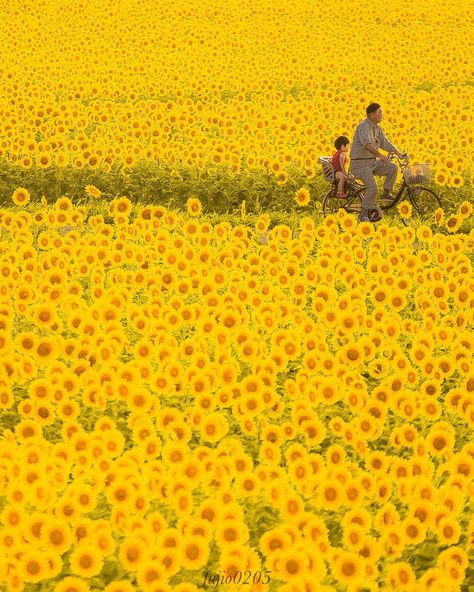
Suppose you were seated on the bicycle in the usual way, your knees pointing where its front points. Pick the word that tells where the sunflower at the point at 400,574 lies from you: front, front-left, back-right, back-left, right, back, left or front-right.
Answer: right

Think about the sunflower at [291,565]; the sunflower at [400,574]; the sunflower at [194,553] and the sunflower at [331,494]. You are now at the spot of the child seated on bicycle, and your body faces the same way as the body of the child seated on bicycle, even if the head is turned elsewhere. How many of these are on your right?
4

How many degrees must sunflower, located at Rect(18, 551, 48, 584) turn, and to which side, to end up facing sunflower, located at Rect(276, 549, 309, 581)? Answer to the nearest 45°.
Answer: approximately 90° to its left

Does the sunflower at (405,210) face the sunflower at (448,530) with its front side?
yes

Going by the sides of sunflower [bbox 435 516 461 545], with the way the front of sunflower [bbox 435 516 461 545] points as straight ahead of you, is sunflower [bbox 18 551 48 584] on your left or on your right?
on your right

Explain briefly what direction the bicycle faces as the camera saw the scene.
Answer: facing to the right of the viewer

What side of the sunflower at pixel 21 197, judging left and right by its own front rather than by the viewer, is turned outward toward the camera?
front

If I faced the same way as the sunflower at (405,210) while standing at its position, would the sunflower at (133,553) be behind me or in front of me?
in front

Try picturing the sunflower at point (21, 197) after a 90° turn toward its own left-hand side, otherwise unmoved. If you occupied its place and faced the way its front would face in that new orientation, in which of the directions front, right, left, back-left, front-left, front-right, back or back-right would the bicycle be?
front

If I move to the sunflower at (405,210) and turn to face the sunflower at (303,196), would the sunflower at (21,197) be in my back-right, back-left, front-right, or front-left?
front-left

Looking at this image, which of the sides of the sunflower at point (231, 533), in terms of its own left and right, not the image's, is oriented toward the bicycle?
back

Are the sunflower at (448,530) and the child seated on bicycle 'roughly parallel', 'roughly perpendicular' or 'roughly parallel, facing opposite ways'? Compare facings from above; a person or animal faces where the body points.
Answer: roughly perpendicular

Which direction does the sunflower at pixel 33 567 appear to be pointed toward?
toward the camera

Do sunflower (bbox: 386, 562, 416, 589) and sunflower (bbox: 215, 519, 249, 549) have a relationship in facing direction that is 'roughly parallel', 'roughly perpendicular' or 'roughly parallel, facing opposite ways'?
roughly parallel

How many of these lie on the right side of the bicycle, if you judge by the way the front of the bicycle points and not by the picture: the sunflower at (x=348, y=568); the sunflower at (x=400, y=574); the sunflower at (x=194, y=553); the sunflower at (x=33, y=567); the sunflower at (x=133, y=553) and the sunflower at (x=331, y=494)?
6

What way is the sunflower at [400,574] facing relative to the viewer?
toward the camera

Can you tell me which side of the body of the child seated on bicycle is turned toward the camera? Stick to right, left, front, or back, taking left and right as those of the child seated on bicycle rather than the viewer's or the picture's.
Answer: right

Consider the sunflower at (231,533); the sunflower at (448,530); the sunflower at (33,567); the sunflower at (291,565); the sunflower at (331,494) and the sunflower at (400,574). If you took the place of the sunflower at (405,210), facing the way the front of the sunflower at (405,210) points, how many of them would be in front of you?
6

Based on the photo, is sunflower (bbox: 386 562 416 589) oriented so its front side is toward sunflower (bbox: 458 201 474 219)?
no

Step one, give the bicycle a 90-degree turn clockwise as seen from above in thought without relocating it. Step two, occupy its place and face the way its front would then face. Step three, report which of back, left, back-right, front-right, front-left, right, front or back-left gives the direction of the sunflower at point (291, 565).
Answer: front

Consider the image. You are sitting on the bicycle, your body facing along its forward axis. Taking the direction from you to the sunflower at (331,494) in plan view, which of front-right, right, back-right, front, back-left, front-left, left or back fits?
right
